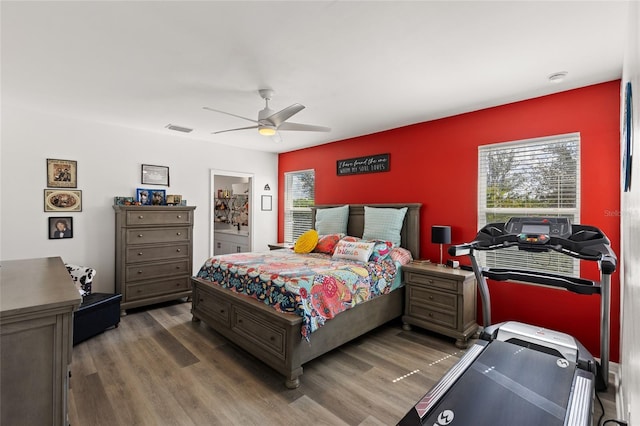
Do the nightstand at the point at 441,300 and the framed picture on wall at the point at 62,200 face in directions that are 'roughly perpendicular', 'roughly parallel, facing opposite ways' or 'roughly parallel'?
roughly perpendicular

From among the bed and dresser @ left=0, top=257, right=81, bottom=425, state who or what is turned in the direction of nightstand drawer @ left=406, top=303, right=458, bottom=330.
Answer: the dresser

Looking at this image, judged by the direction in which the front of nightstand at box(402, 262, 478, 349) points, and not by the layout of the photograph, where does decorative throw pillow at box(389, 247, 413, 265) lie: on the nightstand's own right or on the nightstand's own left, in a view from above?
on the nightstand's own right

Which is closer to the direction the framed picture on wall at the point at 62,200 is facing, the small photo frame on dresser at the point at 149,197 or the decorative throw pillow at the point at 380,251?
the decorative throw pillow

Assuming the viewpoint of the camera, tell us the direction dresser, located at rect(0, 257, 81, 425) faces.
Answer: facing to the right of the viewer

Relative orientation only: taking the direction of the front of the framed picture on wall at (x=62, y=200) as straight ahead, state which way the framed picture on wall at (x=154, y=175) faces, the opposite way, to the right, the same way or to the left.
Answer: the same way

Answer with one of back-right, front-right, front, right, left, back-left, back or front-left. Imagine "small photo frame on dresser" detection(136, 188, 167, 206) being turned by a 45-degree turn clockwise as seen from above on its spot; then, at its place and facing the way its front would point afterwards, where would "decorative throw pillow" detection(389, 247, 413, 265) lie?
left

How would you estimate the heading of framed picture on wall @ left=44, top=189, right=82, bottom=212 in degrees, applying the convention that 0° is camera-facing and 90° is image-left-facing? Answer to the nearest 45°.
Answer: approximately 0°

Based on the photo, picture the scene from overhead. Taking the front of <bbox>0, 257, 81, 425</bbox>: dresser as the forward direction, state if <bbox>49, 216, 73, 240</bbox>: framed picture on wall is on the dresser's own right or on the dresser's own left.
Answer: on the dresser's own left

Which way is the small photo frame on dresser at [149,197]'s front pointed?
toward the camera

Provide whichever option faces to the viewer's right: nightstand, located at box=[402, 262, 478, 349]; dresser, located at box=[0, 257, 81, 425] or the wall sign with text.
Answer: the dresser

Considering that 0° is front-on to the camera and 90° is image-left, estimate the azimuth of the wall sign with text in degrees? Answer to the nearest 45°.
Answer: approximately 45°

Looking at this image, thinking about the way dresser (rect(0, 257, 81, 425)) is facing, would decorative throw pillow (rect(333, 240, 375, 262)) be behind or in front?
in front

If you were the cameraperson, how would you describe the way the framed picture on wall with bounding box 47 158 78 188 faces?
facing the viewer
